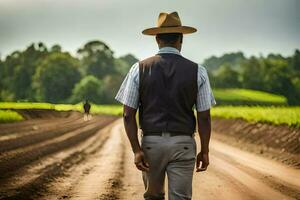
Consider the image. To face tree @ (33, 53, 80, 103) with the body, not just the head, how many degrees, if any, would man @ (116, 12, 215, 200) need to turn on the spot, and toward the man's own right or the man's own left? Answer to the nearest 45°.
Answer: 0° — they already face it

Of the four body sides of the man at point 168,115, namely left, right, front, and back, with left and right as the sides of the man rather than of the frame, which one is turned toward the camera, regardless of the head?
back

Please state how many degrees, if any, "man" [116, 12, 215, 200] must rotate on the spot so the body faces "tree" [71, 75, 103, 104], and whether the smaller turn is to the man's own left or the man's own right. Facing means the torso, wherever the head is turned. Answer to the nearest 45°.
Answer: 0° — they already face it

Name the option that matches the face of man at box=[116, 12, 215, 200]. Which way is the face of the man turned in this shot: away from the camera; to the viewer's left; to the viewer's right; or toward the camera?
away from the camera
